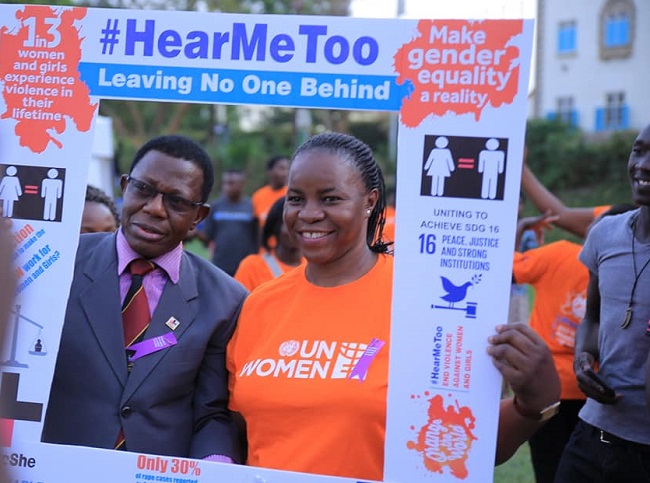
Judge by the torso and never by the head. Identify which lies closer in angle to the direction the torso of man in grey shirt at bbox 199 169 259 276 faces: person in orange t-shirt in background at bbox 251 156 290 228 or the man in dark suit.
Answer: the man in dark suit

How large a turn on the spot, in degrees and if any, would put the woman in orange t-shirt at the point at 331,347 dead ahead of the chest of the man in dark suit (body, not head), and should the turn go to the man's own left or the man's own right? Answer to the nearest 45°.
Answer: approximately 45° to the man's own left

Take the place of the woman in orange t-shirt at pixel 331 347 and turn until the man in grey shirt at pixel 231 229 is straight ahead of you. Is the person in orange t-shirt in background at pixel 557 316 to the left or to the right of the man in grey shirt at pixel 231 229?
right

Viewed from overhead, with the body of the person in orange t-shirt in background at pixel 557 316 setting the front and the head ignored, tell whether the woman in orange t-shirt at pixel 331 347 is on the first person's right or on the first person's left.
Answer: on the first person's right

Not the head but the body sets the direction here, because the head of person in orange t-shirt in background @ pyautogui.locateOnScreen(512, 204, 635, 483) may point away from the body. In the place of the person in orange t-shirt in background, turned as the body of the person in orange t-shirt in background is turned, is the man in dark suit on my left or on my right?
on my right

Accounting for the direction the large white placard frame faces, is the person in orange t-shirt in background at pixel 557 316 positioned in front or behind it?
behind

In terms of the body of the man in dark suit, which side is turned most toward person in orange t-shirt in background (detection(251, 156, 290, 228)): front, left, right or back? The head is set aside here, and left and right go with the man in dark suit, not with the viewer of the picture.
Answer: back

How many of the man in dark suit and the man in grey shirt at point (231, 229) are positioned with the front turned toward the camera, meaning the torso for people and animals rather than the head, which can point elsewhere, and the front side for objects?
2

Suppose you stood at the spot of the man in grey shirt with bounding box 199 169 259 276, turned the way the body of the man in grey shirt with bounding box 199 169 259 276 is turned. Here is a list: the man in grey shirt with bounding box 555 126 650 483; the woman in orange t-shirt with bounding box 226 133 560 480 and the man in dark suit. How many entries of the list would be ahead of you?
3

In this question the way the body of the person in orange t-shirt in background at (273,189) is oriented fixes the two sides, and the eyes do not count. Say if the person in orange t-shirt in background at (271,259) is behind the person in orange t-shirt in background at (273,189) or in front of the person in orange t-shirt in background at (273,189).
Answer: in front

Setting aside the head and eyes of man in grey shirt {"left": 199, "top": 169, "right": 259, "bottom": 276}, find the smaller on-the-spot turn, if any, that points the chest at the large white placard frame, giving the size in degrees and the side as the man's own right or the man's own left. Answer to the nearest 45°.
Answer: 0° — they already face it
